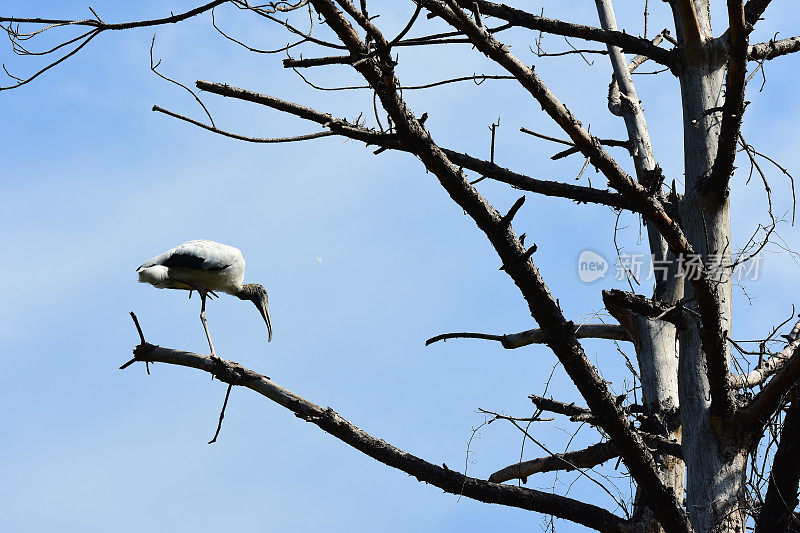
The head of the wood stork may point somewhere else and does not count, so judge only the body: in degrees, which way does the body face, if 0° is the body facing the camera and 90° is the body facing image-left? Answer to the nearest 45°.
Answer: approximately 270°
